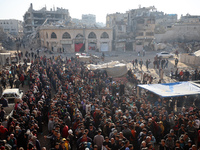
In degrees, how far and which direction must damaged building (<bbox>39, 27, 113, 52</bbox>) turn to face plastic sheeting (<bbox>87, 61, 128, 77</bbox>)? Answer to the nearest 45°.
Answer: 0° — it already faces it

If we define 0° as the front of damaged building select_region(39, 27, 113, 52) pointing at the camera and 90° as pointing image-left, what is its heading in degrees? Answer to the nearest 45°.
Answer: approximately 0°

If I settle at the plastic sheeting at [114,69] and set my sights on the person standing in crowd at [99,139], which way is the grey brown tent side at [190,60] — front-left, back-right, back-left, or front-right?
back-left

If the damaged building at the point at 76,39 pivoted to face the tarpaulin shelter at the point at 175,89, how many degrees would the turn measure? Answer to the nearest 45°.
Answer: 0° — it already faces it

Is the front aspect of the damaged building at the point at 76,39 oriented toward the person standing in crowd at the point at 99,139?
yes

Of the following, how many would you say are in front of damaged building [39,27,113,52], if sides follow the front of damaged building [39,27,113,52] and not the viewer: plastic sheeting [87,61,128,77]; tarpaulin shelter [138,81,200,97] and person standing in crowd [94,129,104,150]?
3
